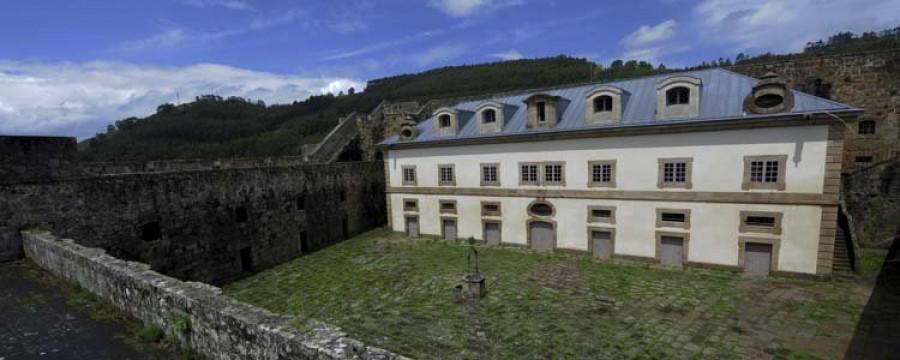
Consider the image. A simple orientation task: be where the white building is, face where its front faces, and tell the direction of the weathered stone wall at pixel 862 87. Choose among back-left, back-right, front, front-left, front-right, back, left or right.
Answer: back

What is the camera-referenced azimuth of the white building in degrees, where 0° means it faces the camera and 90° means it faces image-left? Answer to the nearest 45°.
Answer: approximately 45°

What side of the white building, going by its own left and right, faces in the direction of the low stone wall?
front

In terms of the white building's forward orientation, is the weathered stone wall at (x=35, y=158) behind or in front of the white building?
in front

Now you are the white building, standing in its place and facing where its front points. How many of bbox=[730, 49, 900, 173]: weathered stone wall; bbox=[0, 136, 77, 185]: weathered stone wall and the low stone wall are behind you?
1

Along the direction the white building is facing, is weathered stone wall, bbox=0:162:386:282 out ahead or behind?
ahead

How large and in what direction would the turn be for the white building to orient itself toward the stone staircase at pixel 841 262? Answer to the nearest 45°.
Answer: approximately 135° to its left

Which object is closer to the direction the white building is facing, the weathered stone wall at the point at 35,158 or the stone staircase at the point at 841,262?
the weathered stone wall

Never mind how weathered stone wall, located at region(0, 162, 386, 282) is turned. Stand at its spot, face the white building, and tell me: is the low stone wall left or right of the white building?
right

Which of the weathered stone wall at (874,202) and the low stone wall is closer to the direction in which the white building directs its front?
the low stone wall

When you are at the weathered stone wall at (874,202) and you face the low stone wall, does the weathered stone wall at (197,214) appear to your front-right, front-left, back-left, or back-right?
front-right
